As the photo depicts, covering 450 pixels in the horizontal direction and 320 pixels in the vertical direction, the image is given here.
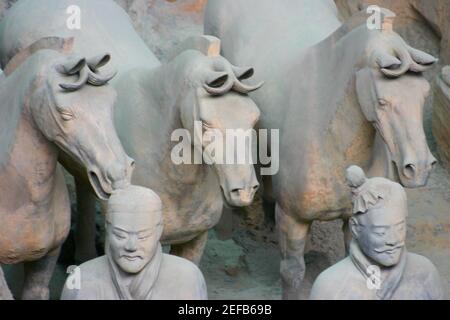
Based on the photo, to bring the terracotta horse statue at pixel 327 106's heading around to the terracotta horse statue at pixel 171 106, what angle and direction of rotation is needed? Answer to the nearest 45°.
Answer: approximately 135° to its right

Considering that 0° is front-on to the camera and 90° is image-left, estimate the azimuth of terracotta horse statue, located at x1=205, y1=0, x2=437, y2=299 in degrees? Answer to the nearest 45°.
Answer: approximately 315°

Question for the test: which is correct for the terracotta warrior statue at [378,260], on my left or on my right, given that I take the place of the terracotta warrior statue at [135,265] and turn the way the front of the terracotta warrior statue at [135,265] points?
on my left

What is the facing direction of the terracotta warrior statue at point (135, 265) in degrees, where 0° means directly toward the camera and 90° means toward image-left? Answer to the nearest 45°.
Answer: approximately 0°

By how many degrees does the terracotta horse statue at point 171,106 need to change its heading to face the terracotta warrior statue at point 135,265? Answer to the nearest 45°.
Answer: approximately 45° to its right

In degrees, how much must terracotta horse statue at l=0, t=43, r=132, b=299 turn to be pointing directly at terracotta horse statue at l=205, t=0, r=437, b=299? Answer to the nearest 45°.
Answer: approximately 45° to its left

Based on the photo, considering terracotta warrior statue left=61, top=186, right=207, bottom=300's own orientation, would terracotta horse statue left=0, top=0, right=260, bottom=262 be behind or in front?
behind
